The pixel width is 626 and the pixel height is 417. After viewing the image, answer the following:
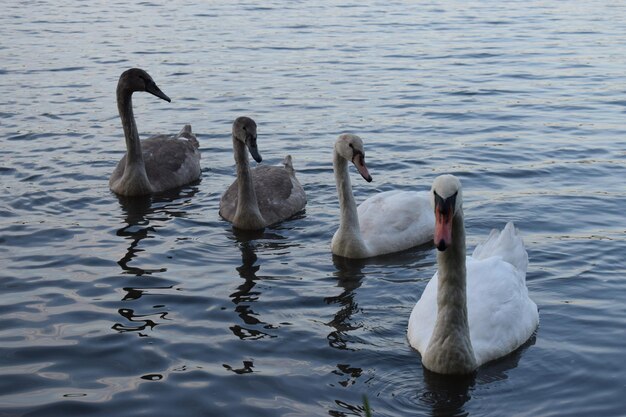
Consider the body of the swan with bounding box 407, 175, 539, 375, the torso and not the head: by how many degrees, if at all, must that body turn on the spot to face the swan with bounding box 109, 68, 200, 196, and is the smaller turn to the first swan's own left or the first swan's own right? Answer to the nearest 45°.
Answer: approximately 90° to the first swan's own right

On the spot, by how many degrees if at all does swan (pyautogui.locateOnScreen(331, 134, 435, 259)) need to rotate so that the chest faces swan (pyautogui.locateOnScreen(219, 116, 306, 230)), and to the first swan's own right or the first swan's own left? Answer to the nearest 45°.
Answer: approximately 90° to the first swan's own right

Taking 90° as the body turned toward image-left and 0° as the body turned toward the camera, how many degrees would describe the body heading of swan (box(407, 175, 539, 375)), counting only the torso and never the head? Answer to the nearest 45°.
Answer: approximately 45°

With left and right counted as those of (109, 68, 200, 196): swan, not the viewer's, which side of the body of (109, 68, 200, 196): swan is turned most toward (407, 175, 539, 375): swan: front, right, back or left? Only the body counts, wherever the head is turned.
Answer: left

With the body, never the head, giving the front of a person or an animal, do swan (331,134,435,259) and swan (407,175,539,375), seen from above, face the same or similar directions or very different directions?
same or similar directions

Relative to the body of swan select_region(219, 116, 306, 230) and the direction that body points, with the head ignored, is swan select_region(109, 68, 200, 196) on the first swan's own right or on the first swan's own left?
on the first swan's own right

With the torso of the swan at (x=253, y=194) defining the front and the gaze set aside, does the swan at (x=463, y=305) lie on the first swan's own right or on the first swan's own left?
on the first swan's own left

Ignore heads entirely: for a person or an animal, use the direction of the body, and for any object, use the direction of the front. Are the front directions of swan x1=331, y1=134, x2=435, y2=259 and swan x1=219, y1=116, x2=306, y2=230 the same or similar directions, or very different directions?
same or similar directions

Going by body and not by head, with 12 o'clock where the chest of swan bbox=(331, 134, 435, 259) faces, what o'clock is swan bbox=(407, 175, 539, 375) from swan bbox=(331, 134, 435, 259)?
swan bbox=(407, 175, 539, 375) is roughly at 10 o'clock from swan bbox=(331, 134, 435, 259).

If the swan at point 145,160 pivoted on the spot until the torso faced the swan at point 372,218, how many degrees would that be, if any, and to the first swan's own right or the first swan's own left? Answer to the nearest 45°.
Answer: approximately 90° to the first swan's own left

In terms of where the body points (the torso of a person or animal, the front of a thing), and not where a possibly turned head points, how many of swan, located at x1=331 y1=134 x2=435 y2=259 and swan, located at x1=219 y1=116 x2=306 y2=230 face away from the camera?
0

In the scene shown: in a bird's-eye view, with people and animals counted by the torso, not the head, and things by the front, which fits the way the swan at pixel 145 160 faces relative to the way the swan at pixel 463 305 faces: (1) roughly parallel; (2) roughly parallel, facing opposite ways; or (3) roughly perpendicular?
roughly parallel

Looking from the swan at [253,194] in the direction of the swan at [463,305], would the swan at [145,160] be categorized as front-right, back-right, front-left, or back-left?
back-right

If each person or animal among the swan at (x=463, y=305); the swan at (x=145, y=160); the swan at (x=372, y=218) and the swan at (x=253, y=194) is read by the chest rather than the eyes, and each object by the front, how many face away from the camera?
0

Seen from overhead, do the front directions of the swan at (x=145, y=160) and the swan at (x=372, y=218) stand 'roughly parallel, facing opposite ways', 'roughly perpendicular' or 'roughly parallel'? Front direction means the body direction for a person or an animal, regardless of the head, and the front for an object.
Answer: roughly parallel

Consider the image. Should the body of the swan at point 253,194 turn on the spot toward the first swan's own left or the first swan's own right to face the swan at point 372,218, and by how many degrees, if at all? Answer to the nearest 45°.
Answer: approximately 90° to the first swan's own left
